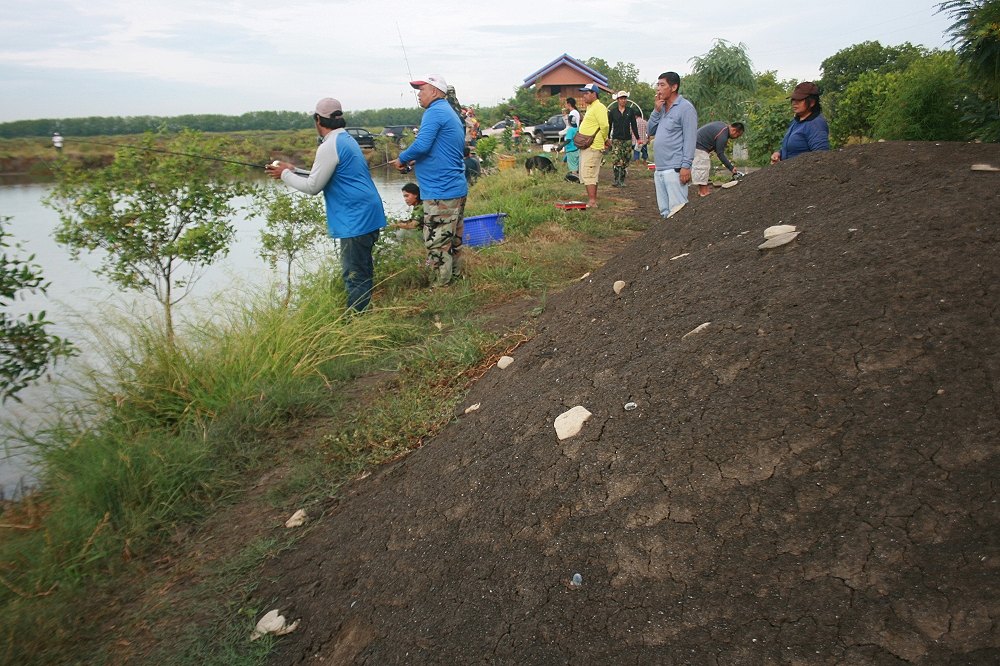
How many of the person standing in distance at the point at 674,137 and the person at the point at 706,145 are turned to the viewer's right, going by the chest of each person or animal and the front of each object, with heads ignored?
1

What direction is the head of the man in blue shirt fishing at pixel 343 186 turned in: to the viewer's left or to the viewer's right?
to the viewer's left

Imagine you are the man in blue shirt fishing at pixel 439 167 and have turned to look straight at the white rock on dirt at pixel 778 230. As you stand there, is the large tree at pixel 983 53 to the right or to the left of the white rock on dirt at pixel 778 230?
left

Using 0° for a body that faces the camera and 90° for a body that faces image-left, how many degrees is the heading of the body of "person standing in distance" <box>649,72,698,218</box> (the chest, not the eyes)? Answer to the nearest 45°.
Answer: approximately 45°

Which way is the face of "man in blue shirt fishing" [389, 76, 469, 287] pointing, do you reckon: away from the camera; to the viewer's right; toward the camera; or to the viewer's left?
to the viewer's left

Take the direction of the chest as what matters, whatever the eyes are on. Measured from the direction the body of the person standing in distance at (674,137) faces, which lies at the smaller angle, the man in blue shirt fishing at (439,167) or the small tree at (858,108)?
the man in blue shirt fishing

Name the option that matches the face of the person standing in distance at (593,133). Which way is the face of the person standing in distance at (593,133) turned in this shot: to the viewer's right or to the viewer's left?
to the viewer's left

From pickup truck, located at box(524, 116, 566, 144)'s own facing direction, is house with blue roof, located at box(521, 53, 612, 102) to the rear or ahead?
to the rear

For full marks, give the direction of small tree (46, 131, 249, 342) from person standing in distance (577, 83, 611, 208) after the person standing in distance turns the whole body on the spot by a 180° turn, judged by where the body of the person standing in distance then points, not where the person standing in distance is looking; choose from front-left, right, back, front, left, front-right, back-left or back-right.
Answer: back-right

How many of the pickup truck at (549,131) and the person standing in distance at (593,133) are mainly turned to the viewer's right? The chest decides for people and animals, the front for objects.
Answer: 0

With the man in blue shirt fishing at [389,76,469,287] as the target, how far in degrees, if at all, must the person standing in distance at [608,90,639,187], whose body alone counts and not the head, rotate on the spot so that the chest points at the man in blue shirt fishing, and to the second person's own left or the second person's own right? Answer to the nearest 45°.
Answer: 0° — they already face them

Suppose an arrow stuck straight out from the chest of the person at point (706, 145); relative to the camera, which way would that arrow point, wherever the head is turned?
to the viewer's right
